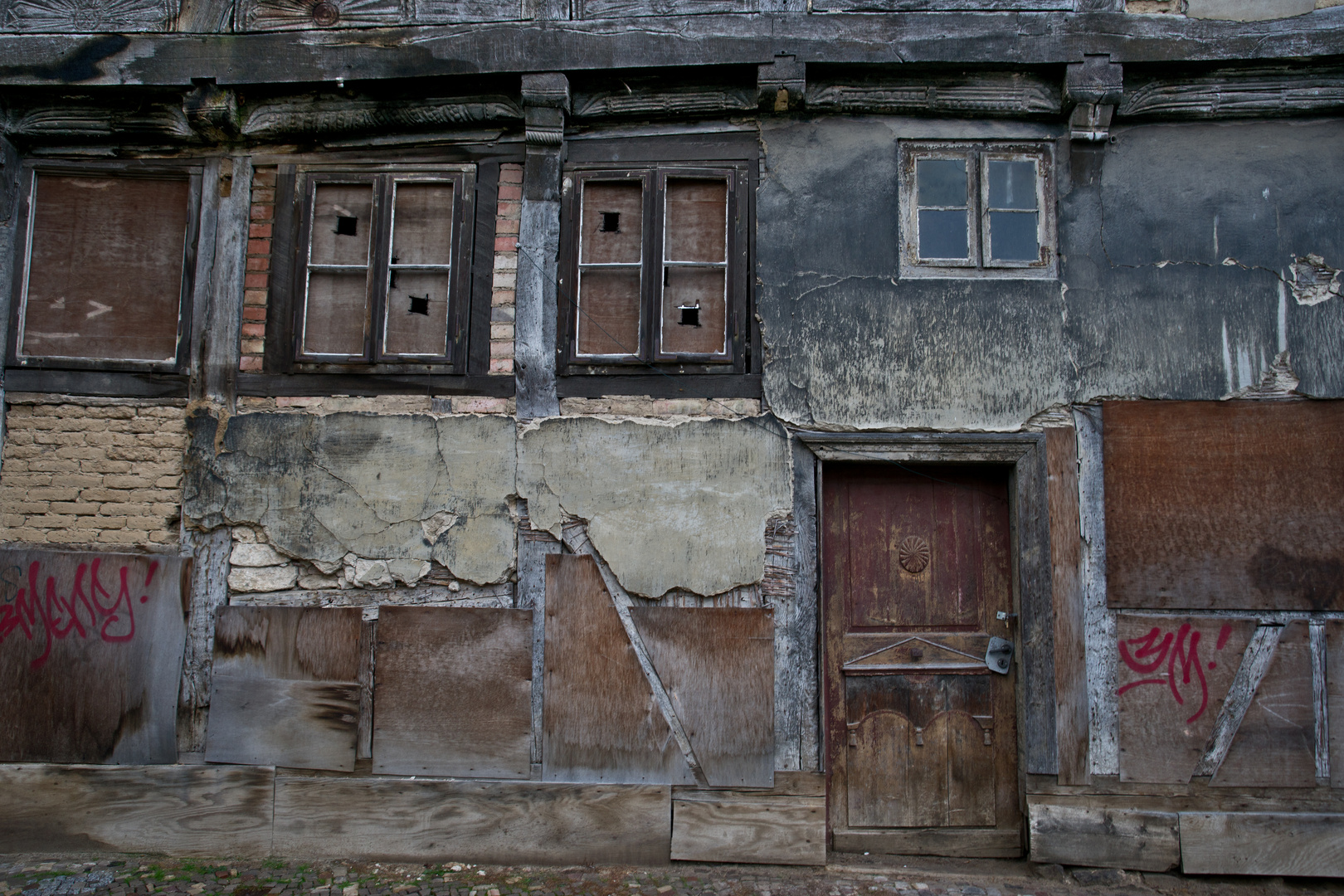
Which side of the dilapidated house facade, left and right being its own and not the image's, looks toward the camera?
front
